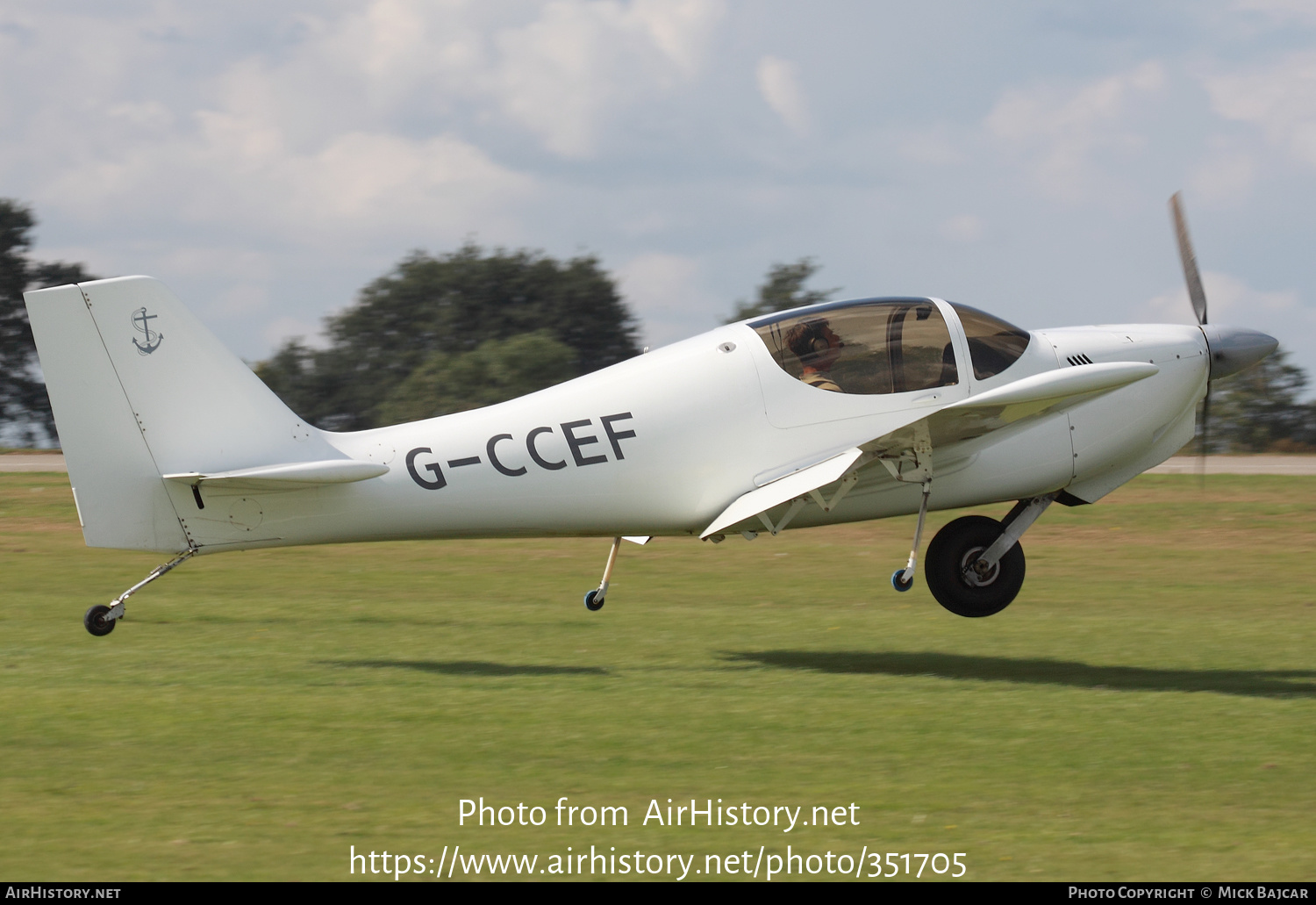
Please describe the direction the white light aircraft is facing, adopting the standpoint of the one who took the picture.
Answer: facing to the right of the viewer

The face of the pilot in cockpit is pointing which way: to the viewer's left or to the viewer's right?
to the viewer's right

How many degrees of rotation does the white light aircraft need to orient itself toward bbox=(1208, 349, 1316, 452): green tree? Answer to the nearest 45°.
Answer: approximately 45° to its left
